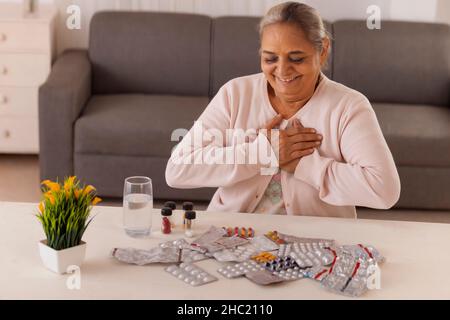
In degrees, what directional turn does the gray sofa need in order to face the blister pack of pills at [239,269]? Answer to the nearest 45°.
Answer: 0° — it already faces it

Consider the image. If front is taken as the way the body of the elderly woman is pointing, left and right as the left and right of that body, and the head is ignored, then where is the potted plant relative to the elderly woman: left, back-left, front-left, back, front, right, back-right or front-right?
front-right

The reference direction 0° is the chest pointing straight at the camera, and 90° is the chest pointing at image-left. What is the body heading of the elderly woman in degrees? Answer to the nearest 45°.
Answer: approximately 0°

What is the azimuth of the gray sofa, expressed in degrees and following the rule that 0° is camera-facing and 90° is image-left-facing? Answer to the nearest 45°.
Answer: approximately 0°

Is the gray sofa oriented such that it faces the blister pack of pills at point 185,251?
yes

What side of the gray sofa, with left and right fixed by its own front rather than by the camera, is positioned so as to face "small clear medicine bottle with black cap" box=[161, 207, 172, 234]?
front

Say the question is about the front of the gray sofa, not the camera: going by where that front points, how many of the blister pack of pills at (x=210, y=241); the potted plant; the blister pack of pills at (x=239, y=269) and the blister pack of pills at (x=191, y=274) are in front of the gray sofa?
4

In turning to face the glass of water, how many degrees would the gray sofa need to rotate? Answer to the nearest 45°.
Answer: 0° — it already faces it

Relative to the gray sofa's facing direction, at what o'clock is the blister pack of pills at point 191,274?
The blister pack of pills is roughly at 12 o'clock from the gray sofa.

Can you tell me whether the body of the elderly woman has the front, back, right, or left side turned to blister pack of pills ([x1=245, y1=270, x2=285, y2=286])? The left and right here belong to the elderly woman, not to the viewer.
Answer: front

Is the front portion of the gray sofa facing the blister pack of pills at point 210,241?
yes
